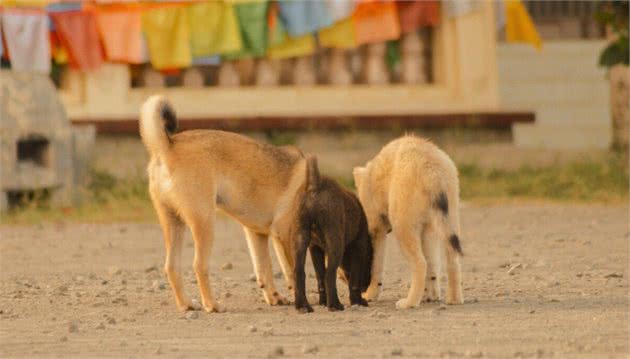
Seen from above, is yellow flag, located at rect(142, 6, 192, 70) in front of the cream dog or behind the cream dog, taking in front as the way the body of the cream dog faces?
in front

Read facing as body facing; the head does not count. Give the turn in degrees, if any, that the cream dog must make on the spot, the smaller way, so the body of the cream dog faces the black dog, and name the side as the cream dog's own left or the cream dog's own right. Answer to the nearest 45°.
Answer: approximately 45° to the cream dog's own left

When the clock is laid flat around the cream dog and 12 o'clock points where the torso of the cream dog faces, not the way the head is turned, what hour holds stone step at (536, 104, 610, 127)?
The stone step is roughly at 2 o'clock from the cream dog.

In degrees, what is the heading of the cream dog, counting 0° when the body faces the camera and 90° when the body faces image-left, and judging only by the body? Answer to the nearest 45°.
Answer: approximately 135°

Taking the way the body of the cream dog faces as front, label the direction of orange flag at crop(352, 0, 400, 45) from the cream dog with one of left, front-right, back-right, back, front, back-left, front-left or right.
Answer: front-right

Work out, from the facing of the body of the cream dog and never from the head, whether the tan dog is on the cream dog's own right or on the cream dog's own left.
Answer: on the cream dog's own left

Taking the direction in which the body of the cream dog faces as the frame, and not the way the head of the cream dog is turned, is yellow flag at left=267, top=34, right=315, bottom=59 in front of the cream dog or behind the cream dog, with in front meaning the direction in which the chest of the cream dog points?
in front
